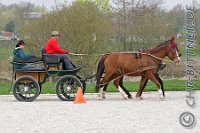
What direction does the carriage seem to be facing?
to the viewer's right

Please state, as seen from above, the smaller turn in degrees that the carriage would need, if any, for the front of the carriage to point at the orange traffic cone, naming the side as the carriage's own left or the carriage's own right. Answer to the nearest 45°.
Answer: approximately 45° to the carriage's own right

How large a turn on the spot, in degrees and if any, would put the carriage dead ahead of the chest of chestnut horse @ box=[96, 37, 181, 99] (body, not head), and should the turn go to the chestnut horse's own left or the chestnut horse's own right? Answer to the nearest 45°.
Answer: approximately 180°

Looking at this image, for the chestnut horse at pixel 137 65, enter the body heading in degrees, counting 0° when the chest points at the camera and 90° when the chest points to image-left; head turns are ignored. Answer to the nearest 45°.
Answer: approximately 270°

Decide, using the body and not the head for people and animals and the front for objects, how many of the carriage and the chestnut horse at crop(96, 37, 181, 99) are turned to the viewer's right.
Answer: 2

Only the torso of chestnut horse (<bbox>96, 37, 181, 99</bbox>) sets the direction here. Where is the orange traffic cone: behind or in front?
behind

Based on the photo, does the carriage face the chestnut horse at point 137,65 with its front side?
yes
